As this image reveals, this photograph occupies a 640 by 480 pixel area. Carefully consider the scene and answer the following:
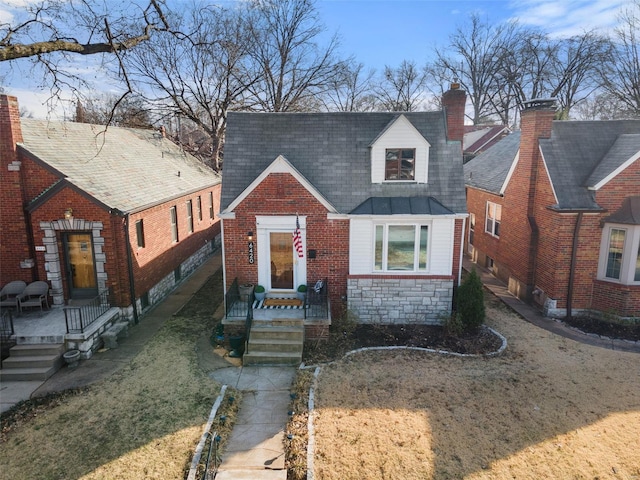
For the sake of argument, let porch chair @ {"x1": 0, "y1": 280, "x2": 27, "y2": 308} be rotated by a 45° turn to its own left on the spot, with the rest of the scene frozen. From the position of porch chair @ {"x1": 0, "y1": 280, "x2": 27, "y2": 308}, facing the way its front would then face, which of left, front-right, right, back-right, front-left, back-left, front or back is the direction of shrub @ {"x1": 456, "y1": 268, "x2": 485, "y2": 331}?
front-left

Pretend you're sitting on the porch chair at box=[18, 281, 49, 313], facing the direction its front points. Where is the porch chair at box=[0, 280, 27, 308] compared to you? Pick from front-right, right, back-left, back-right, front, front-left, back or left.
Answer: right

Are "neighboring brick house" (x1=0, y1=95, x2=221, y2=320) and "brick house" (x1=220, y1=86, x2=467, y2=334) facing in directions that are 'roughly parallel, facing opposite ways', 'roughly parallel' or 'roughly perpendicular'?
roughly parallel

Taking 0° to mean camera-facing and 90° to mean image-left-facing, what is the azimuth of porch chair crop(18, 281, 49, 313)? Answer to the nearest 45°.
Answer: approximately 45°

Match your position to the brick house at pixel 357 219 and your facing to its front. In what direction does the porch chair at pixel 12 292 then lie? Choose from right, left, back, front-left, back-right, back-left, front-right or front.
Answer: right

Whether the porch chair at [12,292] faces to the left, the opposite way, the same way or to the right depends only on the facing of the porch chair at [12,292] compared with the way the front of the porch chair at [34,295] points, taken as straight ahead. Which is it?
the same way

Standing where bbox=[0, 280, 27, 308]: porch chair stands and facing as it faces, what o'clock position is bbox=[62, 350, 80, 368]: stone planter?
The stone planter is roughly at 10 o'clock from the porch chair.

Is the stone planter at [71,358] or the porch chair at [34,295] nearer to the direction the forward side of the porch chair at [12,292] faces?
the stone planter

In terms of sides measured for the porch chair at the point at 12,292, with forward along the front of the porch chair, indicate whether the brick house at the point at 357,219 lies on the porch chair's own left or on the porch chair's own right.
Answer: on the porch chair's own left

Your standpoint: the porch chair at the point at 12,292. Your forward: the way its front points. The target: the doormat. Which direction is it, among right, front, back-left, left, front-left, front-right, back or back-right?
left

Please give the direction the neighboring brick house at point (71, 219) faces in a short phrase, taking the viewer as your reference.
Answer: facing the viewer and to the left of the viewer

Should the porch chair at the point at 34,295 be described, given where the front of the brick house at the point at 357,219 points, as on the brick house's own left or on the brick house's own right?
on the brick house's own right

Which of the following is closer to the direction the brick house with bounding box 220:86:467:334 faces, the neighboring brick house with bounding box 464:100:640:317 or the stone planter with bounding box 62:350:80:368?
the stone planter

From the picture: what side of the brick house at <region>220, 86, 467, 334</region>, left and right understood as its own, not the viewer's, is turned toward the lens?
front

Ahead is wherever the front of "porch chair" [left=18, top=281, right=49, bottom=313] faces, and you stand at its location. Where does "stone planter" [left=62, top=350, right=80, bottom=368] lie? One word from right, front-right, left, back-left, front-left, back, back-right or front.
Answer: front-left

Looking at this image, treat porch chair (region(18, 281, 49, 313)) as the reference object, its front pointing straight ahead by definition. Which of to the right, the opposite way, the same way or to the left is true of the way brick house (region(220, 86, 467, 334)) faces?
the same way

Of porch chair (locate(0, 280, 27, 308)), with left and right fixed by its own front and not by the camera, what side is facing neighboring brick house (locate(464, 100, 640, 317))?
left

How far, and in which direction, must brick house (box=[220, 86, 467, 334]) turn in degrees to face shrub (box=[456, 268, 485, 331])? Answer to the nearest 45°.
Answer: approximately 90° to its left

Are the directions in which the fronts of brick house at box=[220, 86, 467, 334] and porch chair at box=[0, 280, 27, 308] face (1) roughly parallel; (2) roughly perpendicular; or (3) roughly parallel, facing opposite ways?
roughly parallel
